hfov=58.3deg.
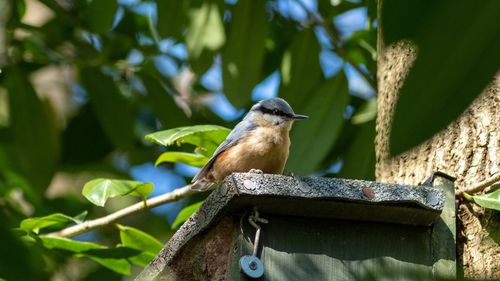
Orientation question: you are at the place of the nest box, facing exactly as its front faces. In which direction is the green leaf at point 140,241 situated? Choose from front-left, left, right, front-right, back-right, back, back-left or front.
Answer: right

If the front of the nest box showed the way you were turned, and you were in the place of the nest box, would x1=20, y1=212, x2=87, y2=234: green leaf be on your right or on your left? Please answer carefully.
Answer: on your right

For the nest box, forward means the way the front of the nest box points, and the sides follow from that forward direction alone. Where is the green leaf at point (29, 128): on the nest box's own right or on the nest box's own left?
on the nest box's own right
